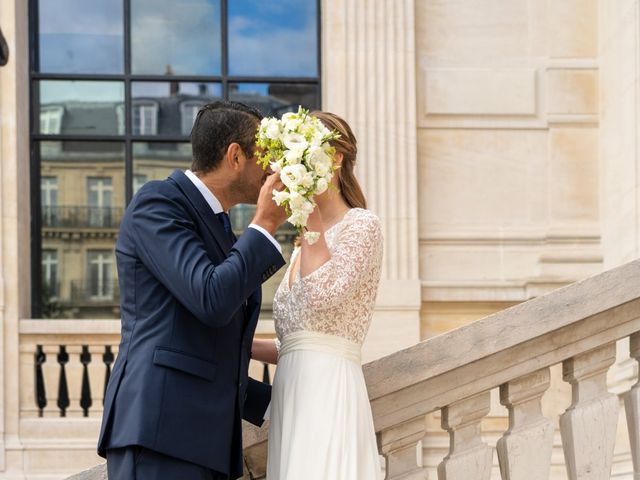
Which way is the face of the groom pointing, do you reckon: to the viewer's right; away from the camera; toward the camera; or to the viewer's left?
to the viewer's right

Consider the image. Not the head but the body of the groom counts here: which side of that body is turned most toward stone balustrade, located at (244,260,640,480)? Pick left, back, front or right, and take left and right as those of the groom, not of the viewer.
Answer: front

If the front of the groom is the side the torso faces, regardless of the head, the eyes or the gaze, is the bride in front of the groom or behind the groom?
in front

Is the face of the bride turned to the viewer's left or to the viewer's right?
to the viewer's left

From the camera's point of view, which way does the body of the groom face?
to the viewer's right
